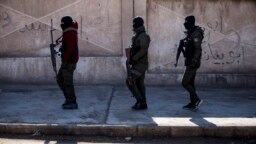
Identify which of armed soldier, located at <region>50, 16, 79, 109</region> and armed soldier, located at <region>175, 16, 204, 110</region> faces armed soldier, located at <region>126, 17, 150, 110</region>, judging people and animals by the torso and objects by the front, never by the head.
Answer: armed soldier, located at <region>175, 16, 204, 110</region>

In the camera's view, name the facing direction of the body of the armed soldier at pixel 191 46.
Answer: to the viewer's left

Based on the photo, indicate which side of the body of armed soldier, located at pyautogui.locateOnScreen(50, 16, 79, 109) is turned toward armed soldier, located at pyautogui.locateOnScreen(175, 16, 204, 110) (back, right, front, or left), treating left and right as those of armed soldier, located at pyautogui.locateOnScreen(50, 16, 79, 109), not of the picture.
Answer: back

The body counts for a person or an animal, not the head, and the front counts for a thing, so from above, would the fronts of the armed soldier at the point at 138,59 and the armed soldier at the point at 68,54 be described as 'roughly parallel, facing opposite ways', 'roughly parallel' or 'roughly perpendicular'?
roughly parallel

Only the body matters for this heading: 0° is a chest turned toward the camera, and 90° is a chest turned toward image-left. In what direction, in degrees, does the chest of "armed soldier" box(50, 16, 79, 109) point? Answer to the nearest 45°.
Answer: approximately 90°

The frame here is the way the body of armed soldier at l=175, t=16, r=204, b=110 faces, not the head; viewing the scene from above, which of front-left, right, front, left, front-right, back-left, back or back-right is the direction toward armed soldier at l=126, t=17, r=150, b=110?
front

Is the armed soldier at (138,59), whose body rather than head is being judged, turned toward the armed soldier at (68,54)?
yes

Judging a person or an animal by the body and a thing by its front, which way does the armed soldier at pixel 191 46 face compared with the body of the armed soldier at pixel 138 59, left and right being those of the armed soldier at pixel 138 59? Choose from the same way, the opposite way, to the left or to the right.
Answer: the same way

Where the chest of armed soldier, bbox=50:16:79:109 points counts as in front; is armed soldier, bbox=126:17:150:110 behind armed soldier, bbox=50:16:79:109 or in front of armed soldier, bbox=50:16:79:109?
behind

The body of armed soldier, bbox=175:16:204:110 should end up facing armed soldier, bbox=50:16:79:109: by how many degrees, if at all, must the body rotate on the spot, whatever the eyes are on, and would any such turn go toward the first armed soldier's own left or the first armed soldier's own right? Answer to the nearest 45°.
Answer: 0° — they already face them

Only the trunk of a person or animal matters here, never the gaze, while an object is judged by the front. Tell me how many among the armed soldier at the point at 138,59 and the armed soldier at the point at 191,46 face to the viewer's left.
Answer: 2

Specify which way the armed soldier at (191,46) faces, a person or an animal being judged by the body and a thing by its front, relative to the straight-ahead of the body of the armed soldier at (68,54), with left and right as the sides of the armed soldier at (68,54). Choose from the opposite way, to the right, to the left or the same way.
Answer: the same way

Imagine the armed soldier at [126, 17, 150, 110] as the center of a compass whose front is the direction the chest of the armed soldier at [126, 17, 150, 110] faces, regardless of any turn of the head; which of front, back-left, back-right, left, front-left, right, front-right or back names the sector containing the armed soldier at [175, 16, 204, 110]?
back

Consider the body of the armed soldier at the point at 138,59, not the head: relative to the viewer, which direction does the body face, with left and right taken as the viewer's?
facing to the left of the viewer
